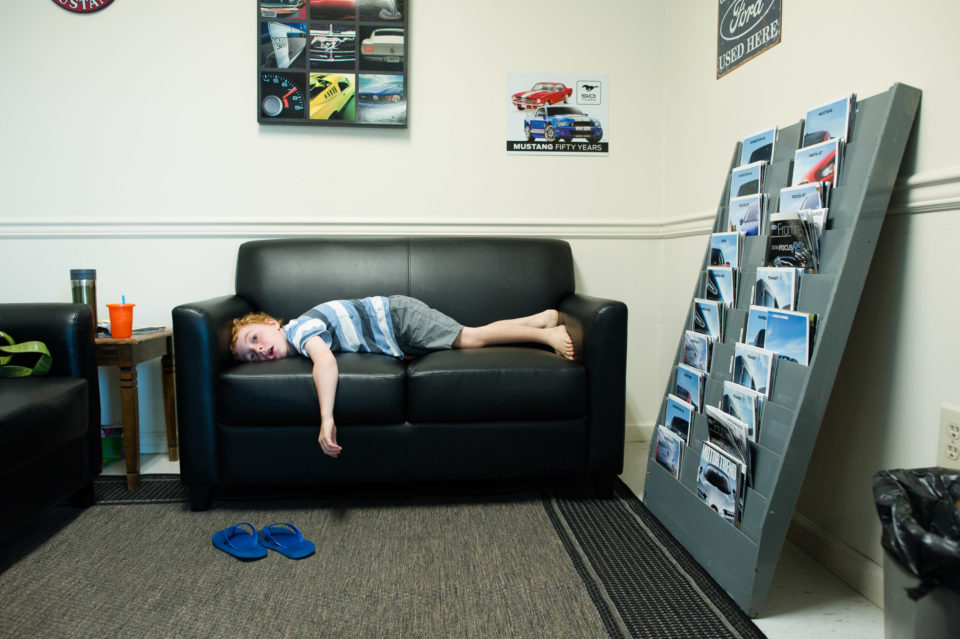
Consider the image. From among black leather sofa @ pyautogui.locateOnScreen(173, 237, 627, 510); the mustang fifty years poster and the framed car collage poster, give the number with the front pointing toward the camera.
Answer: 3

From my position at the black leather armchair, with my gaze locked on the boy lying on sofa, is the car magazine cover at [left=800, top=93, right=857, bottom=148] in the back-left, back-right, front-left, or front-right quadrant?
front-right

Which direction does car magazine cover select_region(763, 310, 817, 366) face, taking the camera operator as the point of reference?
facing the viewer and to the left of the viewer

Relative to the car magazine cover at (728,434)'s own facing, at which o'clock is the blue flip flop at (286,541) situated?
The blue flip flop is roughly at 1 o'clock from the car magazine cover.

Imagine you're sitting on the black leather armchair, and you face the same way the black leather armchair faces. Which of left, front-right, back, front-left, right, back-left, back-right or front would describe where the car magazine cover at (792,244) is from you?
front

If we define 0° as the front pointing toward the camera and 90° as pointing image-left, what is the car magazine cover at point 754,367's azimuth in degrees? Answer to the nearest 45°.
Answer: approximately 45°

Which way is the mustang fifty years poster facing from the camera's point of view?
toward the camera

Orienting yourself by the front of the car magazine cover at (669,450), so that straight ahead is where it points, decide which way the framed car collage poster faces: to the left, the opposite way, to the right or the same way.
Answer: to the left

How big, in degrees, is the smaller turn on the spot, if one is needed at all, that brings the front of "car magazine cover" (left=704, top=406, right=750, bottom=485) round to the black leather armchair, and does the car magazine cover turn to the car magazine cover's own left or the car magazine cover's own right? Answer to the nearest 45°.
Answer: approximately 45° to the car magazine cover's own right
